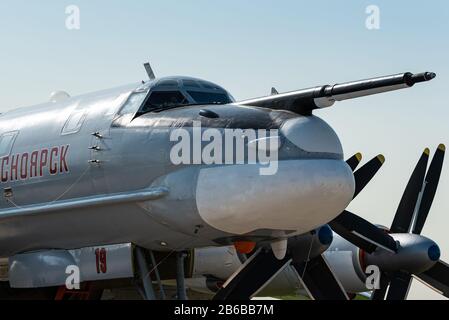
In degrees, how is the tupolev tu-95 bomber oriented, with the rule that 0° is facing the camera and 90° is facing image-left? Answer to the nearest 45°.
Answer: approximately 315°
